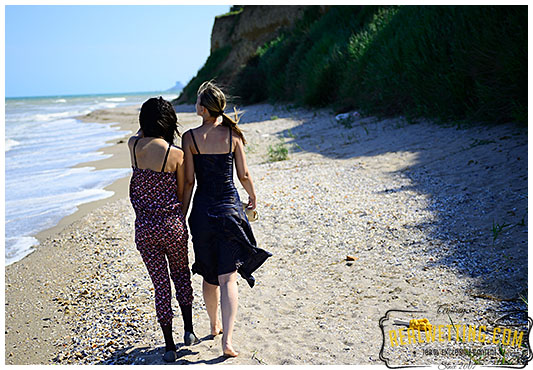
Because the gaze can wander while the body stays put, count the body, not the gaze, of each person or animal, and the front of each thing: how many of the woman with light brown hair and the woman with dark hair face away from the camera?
2

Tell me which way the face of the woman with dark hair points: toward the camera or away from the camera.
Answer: away from the camera

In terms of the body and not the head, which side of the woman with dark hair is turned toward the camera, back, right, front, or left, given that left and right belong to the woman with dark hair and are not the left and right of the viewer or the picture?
back

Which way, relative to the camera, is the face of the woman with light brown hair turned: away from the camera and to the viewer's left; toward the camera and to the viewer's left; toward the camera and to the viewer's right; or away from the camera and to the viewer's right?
away from the camera and to the viewer's left

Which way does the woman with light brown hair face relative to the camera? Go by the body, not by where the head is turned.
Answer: away from the camera
